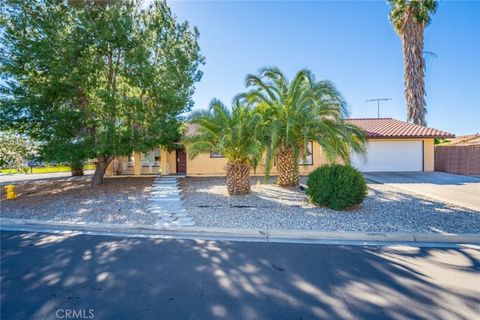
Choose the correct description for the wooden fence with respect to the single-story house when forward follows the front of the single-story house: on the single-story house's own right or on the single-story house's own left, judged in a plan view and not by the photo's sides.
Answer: on the single-story house's own left

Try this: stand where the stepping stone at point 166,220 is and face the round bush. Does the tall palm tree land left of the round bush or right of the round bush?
left

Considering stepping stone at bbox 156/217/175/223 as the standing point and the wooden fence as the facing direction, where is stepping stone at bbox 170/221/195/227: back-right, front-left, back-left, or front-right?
front-right

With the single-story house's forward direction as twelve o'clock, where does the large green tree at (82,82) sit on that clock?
The large green tree is roughly at 2 o'clock from the single-story house.

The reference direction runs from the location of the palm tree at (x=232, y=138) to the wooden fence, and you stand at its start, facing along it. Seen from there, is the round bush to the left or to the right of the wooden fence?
right

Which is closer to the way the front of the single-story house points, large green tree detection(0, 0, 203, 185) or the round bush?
the round bush

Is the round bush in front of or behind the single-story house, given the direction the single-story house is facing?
in front

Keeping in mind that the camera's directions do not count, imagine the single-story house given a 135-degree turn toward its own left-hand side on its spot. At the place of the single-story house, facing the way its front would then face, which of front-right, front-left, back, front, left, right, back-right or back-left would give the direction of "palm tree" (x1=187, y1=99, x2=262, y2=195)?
back

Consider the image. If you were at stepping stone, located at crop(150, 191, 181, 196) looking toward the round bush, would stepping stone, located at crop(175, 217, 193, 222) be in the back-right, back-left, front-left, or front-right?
front-right

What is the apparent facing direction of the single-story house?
toward the camera

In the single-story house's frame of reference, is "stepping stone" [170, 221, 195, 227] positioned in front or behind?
in front

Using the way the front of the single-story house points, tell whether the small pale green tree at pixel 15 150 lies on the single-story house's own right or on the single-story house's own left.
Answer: on the single-story house's own right

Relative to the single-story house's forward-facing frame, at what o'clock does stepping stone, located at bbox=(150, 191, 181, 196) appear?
The stepping stone is roughly at 2 o'clock from the single-story house.

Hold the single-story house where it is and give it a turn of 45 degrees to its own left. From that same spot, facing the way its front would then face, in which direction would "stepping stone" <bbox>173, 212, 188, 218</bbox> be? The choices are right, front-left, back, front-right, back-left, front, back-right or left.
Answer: right
